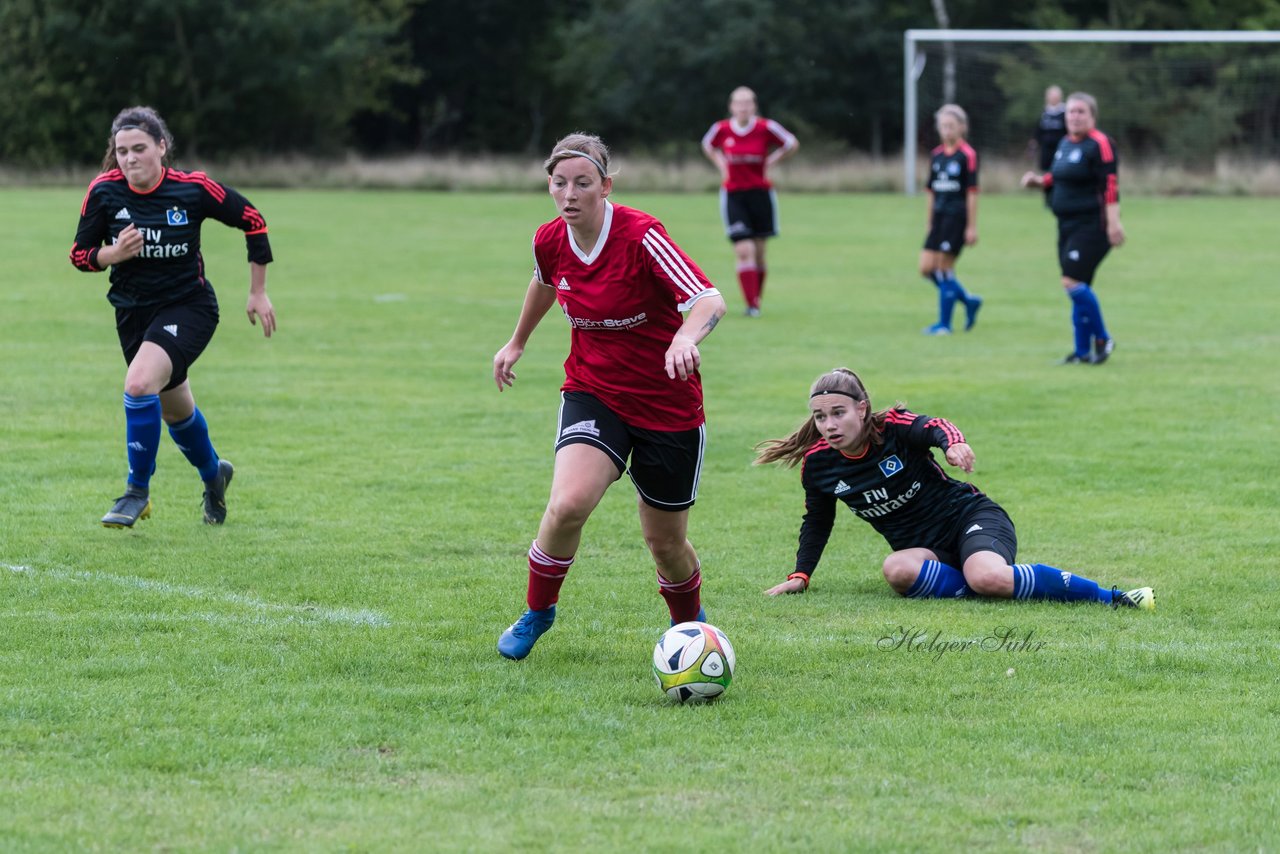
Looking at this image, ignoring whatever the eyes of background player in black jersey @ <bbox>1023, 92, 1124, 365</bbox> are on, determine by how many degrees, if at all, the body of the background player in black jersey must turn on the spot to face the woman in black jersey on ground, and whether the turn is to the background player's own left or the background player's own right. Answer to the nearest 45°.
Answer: approximately 45° to the background player's own left

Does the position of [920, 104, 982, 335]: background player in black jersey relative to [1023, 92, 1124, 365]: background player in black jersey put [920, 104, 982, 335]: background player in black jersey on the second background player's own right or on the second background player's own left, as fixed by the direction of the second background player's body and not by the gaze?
on the second background player's own right

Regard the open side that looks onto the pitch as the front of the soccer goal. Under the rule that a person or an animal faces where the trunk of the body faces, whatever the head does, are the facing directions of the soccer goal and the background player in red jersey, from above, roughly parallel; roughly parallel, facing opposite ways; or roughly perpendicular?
roughly parallel

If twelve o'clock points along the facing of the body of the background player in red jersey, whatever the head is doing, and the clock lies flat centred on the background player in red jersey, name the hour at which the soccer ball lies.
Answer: The soccer ball is roughly at 12 o'clock from the background player in red jersey.

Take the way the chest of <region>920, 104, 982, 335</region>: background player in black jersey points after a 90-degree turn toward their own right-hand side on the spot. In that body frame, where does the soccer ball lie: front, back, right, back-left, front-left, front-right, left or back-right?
back-left

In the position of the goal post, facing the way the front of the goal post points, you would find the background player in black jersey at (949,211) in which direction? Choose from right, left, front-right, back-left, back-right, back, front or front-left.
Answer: front

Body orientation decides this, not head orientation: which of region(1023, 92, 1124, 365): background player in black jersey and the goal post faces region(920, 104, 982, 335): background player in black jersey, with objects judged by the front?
the goal post

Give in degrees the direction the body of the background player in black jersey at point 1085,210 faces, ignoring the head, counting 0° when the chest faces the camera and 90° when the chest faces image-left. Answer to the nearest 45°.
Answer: approximately 45°

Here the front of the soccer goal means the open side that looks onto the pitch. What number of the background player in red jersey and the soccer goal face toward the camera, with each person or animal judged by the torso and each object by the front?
2

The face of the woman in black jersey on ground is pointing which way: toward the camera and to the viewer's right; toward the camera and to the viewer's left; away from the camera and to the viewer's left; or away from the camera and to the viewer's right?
toward the camera and to the viewer's left

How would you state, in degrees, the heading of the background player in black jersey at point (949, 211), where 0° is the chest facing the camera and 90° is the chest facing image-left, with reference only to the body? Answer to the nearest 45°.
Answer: approximately 45°

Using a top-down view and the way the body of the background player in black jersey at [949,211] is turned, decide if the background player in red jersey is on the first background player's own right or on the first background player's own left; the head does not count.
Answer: on the first background player's own right

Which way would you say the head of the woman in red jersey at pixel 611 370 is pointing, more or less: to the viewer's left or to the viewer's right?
to the viewer's left

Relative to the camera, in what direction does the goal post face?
facing the viewer
